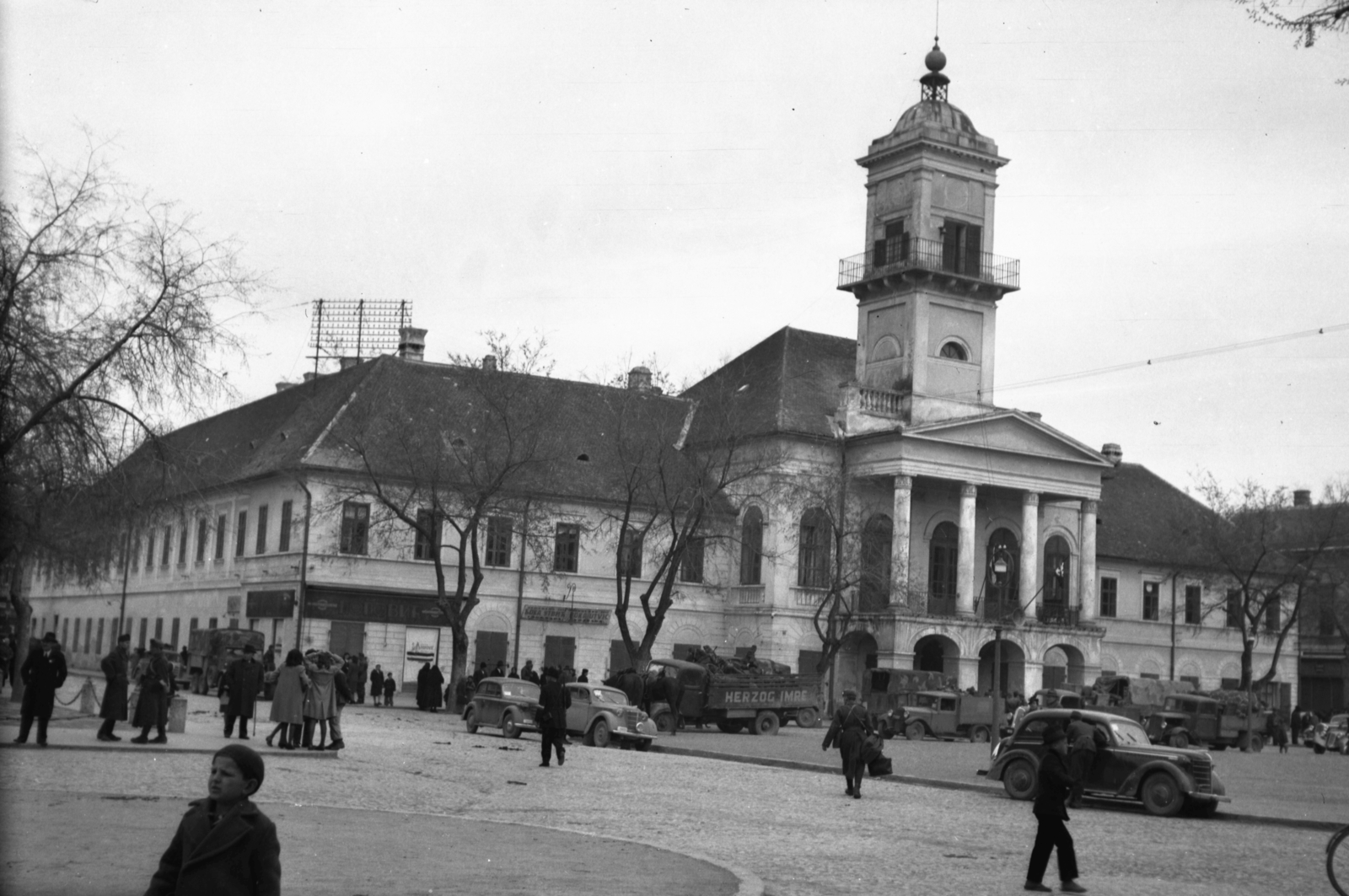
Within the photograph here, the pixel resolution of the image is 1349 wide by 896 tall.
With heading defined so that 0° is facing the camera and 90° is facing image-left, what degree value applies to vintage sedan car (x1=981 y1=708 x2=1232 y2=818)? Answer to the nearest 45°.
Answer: approximately 315°

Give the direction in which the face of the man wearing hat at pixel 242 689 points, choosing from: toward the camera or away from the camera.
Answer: toward the camera

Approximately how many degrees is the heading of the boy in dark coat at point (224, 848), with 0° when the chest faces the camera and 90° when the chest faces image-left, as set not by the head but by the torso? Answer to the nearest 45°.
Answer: approximately 45°

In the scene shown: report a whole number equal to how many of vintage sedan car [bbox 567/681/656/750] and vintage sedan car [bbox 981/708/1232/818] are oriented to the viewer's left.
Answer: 0

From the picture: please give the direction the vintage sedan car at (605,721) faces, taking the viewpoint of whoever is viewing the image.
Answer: facing the viewer and to the right of the viewer

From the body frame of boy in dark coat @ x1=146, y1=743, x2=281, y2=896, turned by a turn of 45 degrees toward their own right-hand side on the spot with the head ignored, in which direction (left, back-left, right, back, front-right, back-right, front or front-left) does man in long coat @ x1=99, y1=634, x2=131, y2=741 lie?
right

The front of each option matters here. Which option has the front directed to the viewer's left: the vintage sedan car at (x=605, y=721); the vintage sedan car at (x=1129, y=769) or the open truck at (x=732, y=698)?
the open truck

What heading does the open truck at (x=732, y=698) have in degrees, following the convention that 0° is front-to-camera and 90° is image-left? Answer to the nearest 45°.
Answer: approximately 90°

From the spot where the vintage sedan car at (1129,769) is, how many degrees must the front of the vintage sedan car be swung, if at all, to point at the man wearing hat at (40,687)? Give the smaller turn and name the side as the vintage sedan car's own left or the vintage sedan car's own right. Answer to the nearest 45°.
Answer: approximately 135° to the vintage sedan car's own right

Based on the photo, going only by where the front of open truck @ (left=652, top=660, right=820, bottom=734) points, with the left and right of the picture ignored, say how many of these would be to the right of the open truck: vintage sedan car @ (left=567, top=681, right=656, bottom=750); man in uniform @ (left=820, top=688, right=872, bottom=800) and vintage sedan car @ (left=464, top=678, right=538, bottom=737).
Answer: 0

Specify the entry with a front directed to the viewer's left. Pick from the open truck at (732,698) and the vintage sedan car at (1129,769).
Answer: the open truck

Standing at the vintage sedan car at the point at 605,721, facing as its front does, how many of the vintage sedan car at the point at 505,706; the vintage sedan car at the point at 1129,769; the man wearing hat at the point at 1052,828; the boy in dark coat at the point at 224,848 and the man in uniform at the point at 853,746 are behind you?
1
